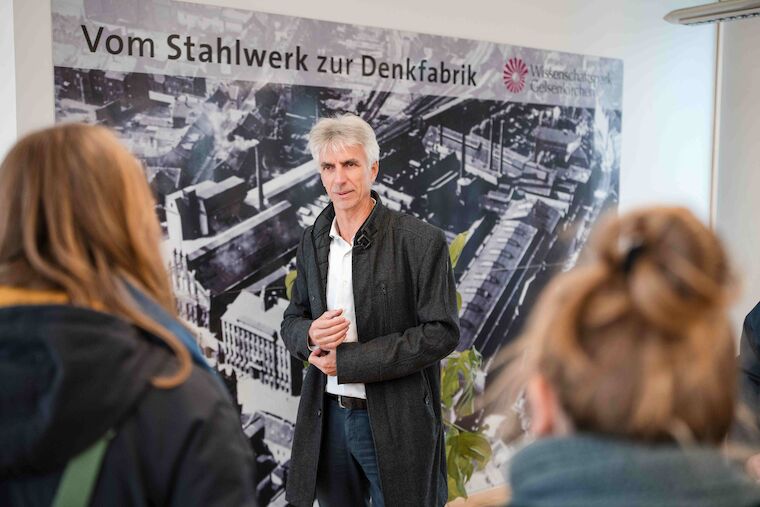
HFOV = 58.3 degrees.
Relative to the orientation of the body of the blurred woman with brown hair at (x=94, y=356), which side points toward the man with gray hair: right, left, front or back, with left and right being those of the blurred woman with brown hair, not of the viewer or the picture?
front

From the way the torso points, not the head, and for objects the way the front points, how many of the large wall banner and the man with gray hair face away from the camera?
0

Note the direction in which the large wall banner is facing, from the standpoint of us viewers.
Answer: facing the viewer and to the right of the viewer

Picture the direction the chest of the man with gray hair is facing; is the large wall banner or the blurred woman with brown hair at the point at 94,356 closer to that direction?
the blurred woman with brown hair

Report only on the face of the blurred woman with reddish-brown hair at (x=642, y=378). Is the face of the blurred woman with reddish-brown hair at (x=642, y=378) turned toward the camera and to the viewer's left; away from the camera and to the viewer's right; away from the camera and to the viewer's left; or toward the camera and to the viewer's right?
away from the camera and to the viewer's left

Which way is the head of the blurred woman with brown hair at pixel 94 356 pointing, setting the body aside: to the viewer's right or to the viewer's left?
to the viewer's right

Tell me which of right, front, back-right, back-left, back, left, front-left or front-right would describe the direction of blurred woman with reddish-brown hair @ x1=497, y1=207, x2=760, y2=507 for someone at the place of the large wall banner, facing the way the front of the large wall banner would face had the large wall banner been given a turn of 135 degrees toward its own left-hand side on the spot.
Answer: back

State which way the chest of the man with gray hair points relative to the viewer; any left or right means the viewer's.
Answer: facing the viewer and to the left of the viewer

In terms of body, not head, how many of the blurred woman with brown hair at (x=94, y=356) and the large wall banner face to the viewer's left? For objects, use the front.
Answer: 0

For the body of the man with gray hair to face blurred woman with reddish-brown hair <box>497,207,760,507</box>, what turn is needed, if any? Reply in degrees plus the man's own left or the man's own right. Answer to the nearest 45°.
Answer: approximately 45° to the man's own left

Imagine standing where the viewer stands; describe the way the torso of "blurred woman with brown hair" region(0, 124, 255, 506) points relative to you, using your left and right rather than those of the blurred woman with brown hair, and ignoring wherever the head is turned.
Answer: facing away from the viewer and to the right of the viewer

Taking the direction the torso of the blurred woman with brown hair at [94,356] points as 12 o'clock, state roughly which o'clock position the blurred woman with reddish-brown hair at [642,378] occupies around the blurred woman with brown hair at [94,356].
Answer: the blurred woman with reddish-brown hair at [642,378] is roughly at 3 o'clock from the blurred woman with brown hair at [94,356].
